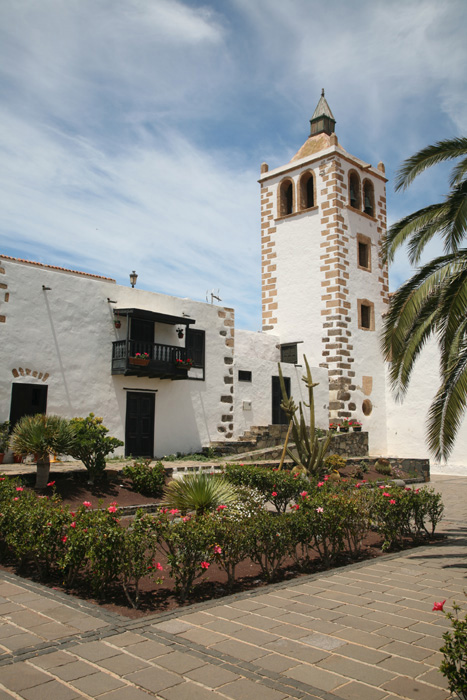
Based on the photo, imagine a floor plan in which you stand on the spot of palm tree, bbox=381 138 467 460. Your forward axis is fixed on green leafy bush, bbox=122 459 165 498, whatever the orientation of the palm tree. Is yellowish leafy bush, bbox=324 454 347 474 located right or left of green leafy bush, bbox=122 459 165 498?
right

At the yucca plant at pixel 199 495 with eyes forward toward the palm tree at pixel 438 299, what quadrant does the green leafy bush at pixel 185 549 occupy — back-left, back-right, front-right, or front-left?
front-right
